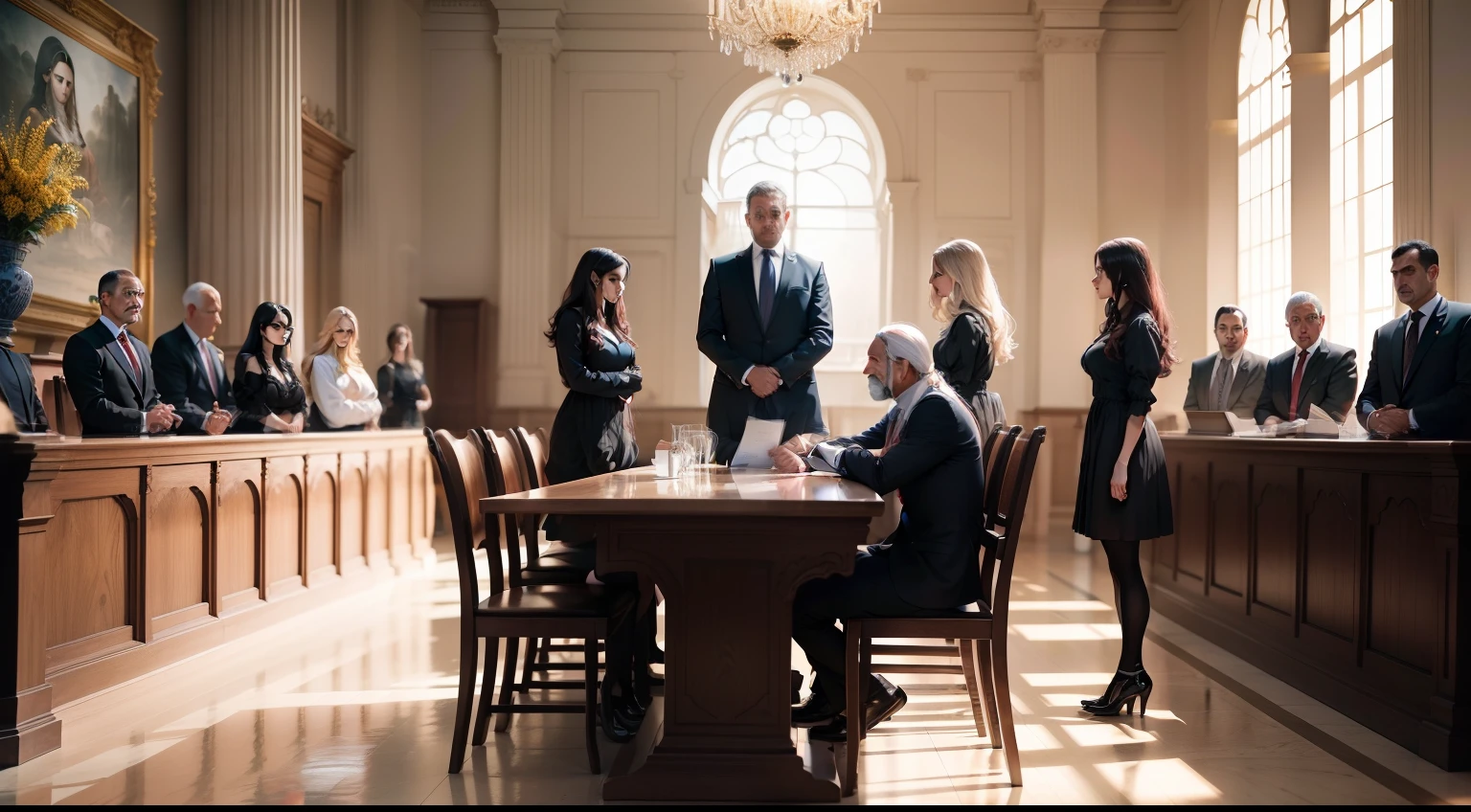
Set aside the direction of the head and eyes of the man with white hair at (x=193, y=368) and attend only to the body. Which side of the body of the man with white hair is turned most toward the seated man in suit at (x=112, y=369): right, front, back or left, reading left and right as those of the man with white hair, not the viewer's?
right

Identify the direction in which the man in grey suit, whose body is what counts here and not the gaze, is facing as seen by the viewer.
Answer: toward the camera

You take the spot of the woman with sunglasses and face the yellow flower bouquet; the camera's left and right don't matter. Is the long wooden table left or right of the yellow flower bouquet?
left

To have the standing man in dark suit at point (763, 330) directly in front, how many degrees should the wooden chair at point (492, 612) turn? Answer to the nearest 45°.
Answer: approximately 45° to its left

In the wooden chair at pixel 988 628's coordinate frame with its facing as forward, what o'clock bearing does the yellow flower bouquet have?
The yellow flower bouquet is roughly at 12 o'clock from the wooden chair.

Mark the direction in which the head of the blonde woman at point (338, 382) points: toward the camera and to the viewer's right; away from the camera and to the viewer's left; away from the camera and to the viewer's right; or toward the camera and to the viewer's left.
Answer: toward the camera and to the viewer's right

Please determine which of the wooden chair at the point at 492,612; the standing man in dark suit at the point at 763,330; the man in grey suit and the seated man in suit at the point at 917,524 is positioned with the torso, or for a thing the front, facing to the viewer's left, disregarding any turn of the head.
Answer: the seated man in suit

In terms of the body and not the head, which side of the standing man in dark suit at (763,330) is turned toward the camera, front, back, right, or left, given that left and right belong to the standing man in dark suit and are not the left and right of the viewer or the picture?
front

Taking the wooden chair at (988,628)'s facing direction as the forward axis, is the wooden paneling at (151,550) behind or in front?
in front

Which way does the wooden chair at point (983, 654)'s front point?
to the viewer's left

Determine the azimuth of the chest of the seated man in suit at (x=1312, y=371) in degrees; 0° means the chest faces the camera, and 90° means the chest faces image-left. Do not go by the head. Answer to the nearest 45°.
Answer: approximately 45°

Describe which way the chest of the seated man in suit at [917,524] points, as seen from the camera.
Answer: to the viewer's left

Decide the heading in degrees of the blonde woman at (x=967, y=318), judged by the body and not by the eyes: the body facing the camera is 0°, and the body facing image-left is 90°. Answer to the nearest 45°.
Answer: approximately 90°

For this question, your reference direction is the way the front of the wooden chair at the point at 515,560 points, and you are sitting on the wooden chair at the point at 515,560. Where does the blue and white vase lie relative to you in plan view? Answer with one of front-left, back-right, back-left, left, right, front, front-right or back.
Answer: back

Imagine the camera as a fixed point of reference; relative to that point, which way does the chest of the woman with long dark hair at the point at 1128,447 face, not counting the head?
to the viewer's left

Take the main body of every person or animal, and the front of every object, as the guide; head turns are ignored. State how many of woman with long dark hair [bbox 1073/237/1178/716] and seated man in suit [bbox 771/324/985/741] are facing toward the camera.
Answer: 0
